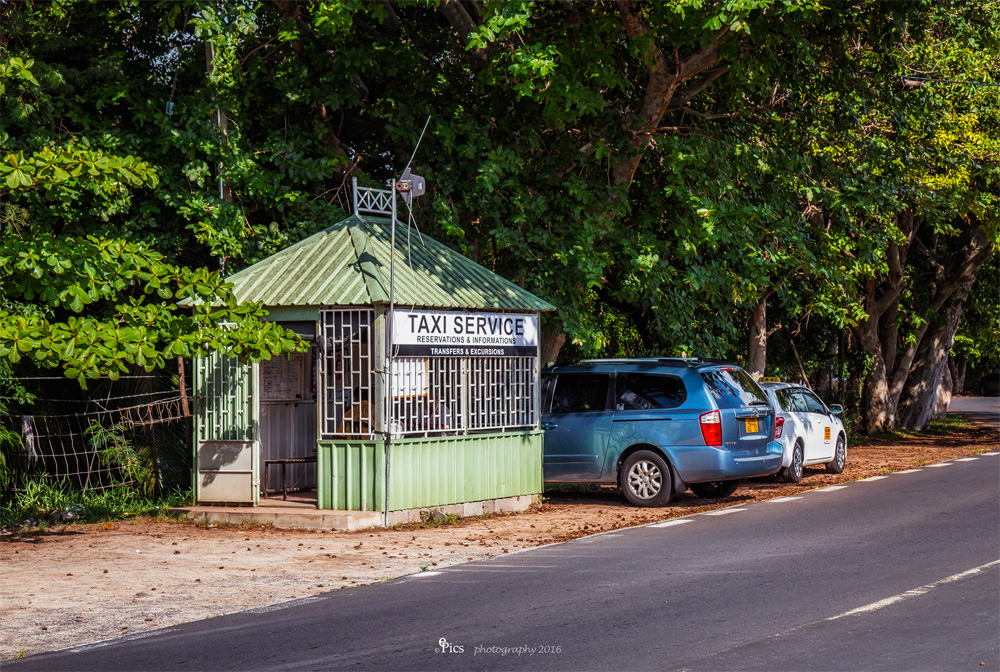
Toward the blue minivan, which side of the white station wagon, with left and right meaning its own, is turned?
back

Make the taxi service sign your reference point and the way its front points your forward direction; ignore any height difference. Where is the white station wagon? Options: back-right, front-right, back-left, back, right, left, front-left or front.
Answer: left

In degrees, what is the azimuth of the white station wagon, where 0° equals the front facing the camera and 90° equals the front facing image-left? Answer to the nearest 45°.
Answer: approximately 225°

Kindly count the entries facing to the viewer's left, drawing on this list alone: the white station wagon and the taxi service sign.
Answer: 0

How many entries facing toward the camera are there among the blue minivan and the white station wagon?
0

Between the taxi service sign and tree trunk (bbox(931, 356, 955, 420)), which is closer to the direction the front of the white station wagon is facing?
the tree trunk

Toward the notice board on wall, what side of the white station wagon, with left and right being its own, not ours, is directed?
back

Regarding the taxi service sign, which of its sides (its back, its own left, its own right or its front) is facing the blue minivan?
left

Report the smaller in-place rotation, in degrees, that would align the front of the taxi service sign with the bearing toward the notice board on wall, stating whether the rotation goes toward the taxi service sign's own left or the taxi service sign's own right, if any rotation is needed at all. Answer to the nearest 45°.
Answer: approximately 180°

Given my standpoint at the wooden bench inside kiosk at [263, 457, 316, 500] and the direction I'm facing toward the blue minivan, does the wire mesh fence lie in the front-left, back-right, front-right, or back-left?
back-left
